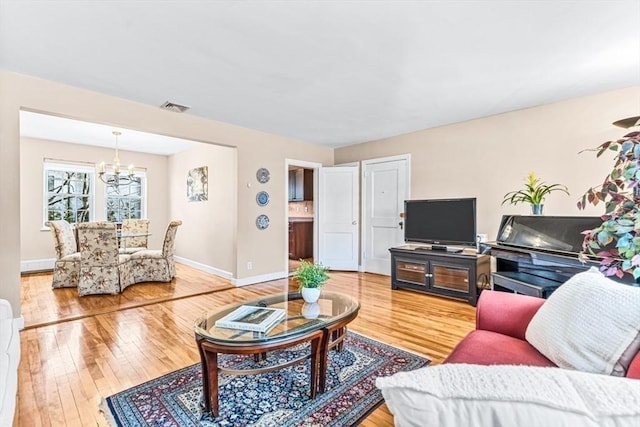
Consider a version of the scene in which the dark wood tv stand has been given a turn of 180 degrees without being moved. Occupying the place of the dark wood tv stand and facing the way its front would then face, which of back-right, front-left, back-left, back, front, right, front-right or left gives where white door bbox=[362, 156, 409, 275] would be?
left

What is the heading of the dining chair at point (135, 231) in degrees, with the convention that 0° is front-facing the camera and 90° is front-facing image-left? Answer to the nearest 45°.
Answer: approximately 0°

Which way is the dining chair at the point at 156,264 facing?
to the viewer's left

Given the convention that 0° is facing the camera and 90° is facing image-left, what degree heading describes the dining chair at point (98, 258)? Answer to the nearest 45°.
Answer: approximately 225°

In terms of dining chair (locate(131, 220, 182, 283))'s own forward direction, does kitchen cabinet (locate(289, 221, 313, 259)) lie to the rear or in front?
to the rear

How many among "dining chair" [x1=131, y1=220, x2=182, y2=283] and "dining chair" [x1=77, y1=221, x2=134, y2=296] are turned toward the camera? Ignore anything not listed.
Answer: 0

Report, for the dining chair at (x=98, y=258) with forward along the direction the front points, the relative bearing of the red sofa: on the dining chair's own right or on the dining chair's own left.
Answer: on the dining chair's own right

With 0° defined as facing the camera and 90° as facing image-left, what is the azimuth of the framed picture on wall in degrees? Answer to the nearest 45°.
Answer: approximately 45°

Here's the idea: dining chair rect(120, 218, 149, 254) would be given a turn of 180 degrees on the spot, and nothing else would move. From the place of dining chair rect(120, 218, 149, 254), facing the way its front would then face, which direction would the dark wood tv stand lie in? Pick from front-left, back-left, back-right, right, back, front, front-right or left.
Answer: back-right

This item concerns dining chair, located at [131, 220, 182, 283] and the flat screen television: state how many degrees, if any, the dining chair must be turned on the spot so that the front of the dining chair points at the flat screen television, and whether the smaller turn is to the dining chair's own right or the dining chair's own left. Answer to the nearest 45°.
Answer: approximately 135° to the dining chair's own left

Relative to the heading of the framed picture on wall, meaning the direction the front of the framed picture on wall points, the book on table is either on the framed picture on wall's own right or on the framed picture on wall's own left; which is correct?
on the framed picture on wall's own left

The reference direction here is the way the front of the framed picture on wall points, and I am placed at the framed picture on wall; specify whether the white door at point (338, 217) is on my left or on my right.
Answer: on my left

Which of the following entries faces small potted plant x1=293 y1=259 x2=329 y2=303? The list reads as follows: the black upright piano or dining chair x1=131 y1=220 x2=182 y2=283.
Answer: the black upright piano

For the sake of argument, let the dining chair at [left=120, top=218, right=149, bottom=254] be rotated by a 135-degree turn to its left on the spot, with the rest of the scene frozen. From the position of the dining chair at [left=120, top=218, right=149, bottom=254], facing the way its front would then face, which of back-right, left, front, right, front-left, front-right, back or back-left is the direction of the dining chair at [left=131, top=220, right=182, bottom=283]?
back-right

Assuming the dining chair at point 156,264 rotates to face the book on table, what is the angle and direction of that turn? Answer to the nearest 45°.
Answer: approximately 90° to its left

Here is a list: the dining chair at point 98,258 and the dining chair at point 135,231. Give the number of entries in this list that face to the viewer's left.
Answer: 0
